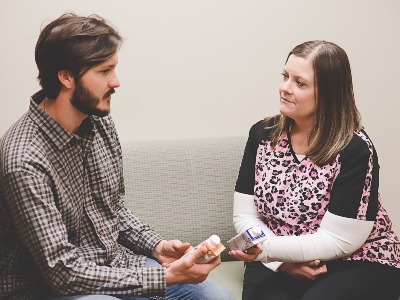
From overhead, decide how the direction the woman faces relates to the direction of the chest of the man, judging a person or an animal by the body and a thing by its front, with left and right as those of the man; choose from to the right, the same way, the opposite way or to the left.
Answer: to the right

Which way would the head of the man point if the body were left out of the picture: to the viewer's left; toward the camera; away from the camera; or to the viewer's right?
to the viewer's right

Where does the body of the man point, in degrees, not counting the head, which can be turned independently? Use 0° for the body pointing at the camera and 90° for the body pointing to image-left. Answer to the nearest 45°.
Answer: approximately 315°

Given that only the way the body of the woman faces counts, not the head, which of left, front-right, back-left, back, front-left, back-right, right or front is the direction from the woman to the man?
front

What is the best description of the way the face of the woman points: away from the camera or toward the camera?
toward the camera

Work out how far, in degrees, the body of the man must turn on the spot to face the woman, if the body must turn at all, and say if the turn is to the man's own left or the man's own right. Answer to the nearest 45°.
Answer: approximately 45° to the man's own left

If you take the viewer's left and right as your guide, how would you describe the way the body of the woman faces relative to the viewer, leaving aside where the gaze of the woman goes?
facing the viewer and to the left of the viewer

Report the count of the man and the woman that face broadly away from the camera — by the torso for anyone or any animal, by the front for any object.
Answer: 0
